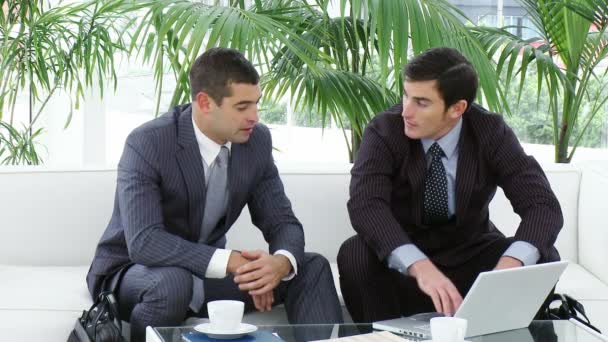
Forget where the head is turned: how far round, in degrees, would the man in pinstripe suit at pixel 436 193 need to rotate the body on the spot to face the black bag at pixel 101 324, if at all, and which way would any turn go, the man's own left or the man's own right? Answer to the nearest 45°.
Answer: approximately 45° to the man's own right

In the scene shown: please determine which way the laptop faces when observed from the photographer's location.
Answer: facing away from the viewer and to the left of the viewer

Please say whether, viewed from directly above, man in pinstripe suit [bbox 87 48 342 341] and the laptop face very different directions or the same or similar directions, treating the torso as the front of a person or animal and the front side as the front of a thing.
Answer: very different directions

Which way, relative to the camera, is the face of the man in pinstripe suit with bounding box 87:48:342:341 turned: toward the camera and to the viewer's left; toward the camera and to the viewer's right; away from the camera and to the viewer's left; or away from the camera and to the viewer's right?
toward the camera and to the viewer's right

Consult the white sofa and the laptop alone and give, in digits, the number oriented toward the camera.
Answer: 1

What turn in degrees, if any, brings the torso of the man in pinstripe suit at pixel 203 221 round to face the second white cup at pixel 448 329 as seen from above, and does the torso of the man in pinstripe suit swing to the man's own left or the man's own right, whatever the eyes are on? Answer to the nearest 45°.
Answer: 0° — they already face it

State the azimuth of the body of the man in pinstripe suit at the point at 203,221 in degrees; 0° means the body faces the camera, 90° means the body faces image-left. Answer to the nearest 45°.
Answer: approximately 315°
